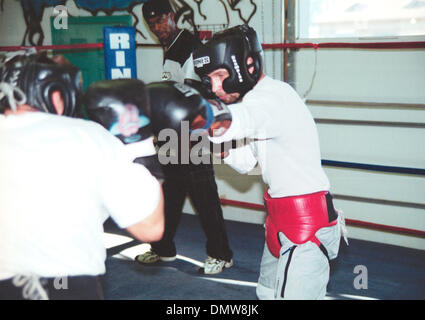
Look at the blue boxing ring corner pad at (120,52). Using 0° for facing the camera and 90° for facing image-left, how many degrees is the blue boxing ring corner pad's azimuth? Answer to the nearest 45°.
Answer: approximately 0°

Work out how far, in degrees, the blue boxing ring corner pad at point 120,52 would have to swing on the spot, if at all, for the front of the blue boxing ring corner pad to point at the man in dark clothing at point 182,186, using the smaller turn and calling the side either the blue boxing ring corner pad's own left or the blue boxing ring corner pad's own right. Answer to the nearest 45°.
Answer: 0° — it already faces them
